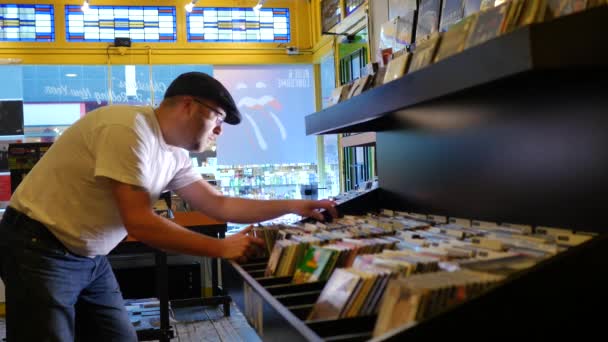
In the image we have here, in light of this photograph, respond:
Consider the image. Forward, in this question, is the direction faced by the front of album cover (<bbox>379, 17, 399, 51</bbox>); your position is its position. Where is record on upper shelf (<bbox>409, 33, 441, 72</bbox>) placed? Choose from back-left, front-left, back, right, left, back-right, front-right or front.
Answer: front-left

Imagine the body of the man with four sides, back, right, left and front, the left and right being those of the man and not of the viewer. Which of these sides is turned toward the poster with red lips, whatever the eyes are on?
left

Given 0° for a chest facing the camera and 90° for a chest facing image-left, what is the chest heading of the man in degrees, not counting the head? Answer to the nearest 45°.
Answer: approximately 270°

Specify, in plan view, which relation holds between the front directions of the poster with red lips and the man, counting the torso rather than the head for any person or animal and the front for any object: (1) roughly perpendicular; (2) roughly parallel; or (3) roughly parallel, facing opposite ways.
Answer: roughly perpendicular

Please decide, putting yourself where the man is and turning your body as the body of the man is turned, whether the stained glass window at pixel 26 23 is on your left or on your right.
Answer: on your left

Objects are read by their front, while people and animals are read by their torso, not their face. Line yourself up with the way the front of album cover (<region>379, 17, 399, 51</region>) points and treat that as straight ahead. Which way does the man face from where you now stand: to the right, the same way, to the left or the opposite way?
the opposite way

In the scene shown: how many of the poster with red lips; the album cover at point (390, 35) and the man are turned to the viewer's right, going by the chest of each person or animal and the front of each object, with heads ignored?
1

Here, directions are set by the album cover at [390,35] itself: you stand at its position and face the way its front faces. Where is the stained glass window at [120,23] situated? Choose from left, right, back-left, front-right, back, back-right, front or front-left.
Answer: right

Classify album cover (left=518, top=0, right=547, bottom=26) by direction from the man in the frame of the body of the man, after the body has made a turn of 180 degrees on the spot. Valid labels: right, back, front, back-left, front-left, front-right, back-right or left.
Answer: back-left

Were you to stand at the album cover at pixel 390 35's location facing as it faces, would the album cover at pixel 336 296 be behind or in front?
in front

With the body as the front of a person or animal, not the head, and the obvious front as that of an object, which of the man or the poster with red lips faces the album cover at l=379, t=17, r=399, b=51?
the man

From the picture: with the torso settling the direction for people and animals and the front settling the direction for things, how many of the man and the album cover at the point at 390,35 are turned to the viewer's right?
1

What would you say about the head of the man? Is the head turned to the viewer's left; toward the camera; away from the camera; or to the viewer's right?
to the viewer's right
